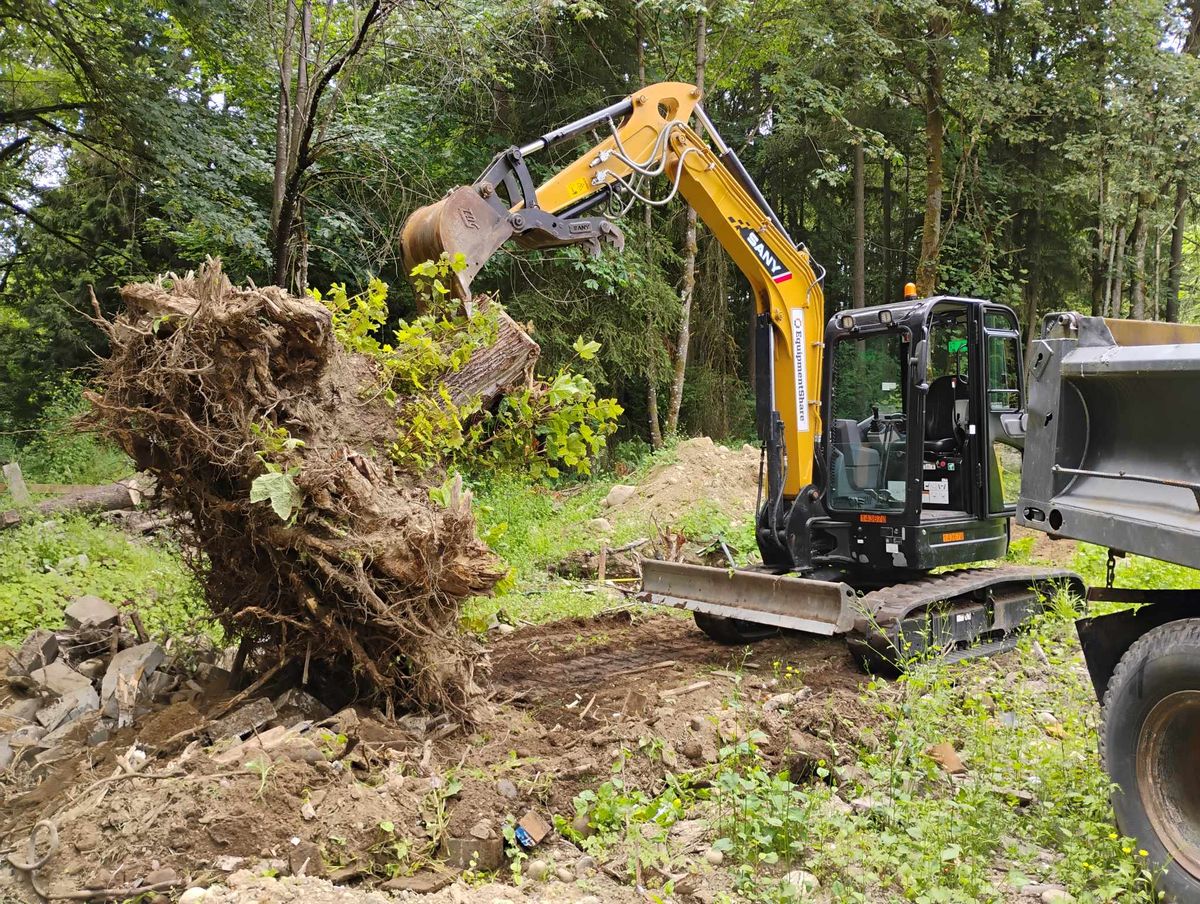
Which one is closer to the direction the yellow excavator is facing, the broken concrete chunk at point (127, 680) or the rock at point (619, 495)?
the broken concrete chunk

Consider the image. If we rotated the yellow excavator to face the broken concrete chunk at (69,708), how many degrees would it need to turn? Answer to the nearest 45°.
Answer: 0° — it already faces it

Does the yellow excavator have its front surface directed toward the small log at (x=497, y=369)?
yes

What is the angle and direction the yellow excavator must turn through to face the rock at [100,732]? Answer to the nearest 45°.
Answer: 0° — it already faces it

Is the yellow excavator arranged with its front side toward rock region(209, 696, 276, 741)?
yes

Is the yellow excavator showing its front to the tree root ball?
yes

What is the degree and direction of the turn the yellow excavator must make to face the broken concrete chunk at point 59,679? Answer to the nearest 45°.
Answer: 0° — it already faces it

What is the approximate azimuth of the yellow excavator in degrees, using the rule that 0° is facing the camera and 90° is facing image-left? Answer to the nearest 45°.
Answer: approximately 45°

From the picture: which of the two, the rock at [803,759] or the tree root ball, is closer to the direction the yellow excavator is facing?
the tree root ball

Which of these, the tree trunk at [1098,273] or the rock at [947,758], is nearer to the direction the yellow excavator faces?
the rock
